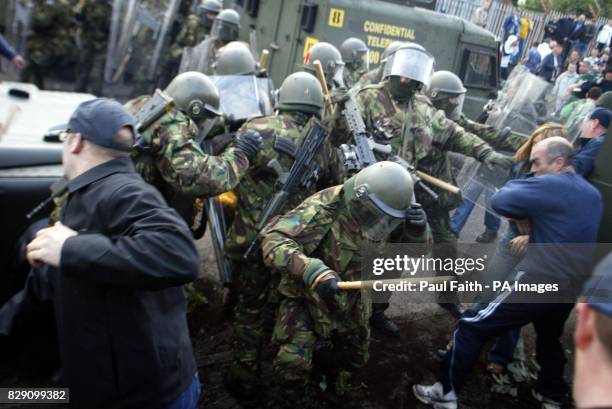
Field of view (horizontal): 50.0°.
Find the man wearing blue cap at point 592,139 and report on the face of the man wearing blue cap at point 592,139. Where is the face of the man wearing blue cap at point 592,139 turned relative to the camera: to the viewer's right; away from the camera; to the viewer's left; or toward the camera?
to the viewer's left

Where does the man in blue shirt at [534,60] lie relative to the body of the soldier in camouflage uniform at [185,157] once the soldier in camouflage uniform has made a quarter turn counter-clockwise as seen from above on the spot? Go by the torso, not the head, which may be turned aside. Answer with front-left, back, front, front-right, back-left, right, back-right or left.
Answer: front-right

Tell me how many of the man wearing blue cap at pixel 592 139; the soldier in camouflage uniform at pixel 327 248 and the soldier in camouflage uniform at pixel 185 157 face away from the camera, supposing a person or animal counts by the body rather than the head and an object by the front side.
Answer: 0

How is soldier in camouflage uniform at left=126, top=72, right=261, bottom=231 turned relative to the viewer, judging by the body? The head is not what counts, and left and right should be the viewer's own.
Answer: facing to the right of the viewer

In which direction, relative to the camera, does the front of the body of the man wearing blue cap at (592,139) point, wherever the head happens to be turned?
to the viewer's left

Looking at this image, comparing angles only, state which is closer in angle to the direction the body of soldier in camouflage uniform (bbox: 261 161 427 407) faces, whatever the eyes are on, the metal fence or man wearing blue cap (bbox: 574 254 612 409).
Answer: the man wearing blue cap

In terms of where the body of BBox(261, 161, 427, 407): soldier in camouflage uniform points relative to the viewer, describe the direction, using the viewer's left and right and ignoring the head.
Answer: facing the viewer and to the right of the viewer

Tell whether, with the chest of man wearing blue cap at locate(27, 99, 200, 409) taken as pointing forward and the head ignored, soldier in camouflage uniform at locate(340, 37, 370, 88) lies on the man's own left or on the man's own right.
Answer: on the man's own right

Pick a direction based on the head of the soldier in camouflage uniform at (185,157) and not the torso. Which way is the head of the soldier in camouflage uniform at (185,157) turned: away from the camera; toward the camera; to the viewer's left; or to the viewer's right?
to the viewer's right

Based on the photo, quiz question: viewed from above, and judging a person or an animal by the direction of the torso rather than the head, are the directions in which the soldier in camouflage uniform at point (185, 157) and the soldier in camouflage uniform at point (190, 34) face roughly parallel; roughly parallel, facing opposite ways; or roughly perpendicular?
roughly parallel

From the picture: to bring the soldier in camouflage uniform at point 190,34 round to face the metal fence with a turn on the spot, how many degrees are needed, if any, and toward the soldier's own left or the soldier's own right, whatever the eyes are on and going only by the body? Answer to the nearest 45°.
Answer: approximately 45° to the soldier's own left

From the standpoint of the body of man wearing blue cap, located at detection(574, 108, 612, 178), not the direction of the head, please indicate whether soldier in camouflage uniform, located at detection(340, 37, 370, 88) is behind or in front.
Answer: in front

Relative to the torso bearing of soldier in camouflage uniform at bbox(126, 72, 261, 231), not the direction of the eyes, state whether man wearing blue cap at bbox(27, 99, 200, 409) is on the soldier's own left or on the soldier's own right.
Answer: on the soldier's own right

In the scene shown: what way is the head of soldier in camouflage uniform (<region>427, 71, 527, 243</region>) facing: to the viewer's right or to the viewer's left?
to the viewer's right

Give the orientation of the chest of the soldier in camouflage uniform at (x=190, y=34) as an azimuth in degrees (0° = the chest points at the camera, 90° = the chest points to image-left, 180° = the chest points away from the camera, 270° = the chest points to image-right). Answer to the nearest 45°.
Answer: approximately 270°
